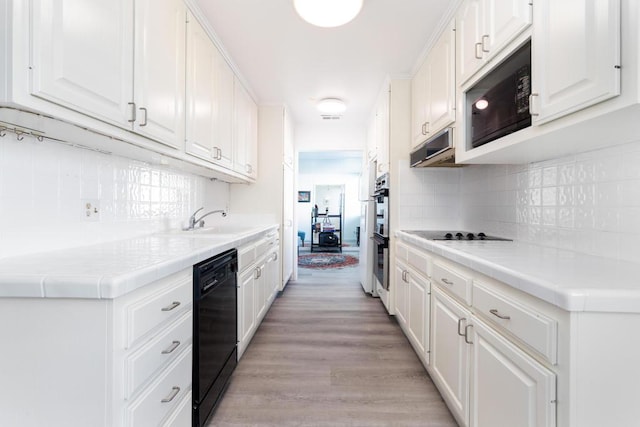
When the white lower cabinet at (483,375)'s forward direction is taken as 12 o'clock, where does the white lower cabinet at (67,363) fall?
the white lower cabinet at (67,363) is roughly at 12 o'clock from the white lower cabinet at (483,375).

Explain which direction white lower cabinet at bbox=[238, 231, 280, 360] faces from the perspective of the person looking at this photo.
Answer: facing to the right of the viewer

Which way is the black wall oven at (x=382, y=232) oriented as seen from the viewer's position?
to the viewer's left

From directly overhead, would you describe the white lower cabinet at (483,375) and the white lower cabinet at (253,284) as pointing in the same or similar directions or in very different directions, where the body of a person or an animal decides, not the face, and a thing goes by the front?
very different directions

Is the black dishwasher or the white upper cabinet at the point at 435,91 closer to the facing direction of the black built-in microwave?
the black dishwasher

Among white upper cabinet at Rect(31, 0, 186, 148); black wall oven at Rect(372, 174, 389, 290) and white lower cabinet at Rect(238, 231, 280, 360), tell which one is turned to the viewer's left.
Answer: the black wall oven

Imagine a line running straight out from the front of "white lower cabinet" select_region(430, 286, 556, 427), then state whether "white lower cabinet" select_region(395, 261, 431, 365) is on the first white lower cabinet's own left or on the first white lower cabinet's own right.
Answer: on the first white lower cabinet's own right

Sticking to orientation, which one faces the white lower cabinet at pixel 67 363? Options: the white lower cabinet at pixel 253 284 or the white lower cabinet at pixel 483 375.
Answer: the white lower cabinet at pixel 483 375

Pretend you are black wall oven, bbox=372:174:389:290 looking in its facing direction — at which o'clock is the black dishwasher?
The black dishwasher is roughly at 10 o'clock from the black wall oven.

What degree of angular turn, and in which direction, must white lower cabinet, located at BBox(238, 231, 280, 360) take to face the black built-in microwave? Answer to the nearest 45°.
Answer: approximately 45° to its right

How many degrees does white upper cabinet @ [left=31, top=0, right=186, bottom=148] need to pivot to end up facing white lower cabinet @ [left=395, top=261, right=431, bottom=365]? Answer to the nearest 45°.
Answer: approximately 45° to its left

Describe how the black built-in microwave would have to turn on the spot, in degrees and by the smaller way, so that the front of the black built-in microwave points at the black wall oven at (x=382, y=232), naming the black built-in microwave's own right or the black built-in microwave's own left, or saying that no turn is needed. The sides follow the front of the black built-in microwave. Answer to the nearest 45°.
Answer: approximately 90° to the black built-in microwave's own right

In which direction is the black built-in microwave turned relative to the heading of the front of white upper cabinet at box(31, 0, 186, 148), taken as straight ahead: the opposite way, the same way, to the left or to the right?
the opposite way

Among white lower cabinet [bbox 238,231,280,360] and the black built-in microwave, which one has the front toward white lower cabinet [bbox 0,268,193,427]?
the black built-in microwave
